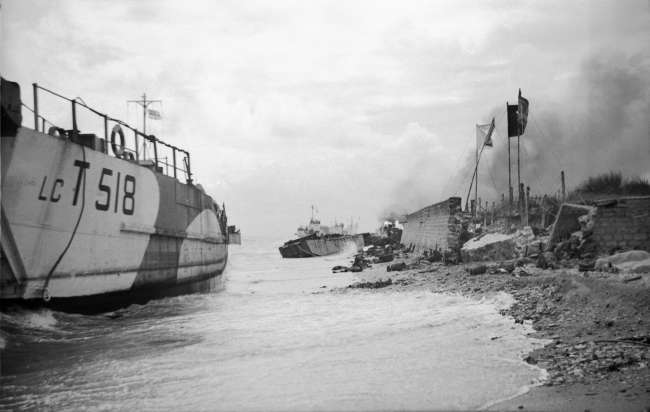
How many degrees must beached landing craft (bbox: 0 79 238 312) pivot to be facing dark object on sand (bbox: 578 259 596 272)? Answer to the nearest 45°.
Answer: approximately 135° to its left

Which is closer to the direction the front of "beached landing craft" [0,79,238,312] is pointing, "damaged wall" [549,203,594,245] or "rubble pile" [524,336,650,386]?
the rubble pile

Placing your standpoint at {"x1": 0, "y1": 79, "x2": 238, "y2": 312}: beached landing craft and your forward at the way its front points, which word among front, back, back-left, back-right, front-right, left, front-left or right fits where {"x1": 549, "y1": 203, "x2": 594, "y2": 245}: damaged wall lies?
back-left

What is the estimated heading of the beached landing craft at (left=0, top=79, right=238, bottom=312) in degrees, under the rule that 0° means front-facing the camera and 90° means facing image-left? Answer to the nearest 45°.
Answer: approximately 45°

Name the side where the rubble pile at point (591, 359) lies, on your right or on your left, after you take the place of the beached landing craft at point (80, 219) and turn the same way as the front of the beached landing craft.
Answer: on your left

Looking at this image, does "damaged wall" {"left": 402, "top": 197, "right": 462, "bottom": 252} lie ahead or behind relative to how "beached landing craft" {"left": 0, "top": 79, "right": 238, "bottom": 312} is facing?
behind

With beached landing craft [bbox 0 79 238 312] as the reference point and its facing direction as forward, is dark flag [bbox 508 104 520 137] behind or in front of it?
behind

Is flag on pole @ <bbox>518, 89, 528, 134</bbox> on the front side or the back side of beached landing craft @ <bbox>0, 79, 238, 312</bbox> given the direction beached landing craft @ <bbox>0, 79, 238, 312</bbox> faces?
on the back side

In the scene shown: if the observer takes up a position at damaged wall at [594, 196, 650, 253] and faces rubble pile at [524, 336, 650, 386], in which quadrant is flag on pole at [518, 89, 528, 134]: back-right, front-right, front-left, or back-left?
back-right

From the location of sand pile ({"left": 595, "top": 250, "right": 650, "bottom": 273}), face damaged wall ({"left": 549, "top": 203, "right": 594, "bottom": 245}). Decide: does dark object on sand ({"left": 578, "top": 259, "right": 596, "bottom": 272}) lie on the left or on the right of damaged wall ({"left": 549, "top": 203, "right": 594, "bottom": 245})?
left
